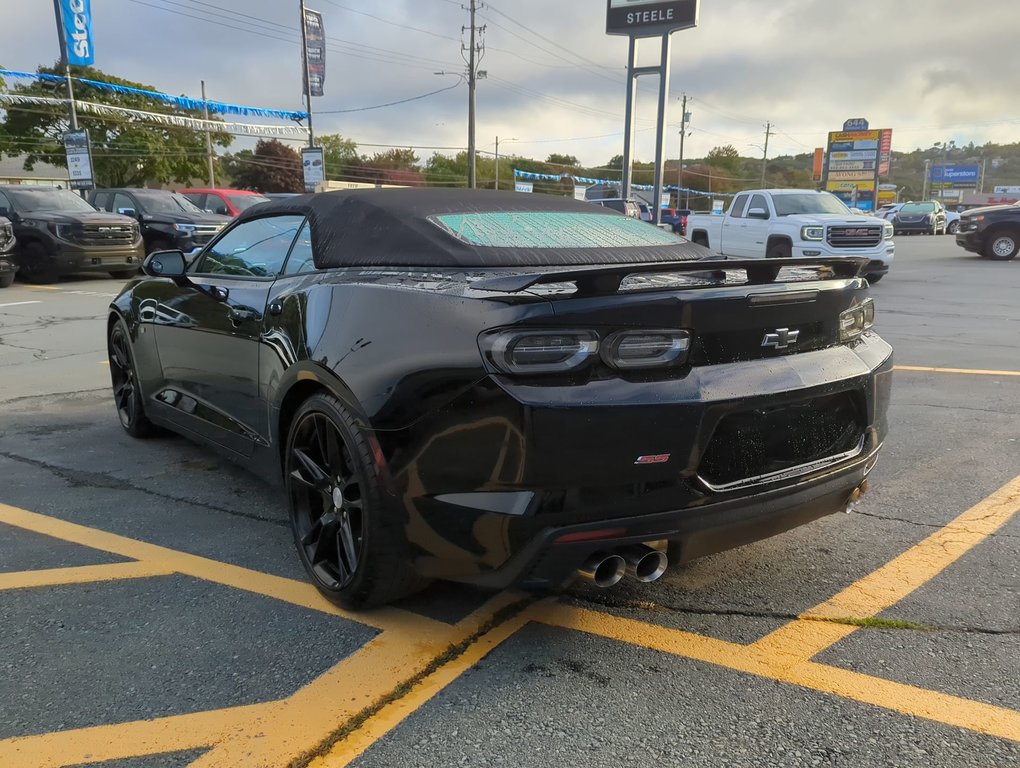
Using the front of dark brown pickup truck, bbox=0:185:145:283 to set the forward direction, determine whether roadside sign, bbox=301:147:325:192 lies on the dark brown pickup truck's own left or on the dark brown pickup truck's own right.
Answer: on the dark brown pickup truck's own left

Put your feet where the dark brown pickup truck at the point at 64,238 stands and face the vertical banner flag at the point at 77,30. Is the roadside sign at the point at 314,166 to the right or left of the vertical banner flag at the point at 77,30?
right

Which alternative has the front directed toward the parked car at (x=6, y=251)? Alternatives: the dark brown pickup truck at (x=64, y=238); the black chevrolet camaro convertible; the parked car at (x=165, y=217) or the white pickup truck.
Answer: the black chevrolet camaro convertible

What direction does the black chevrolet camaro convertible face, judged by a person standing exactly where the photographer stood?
facing away from the viewer and to the left of the viewer

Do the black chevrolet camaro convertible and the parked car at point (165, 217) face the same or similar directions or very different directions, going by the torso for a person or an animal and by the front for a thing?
very different directions

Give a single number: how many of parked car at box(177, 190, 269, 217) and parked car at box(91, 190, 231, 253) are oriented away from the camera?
0

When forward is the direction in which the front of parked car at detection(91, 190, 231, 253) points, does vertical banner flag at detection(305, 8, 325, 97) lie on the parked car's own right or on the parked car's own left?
on the parked car's own left

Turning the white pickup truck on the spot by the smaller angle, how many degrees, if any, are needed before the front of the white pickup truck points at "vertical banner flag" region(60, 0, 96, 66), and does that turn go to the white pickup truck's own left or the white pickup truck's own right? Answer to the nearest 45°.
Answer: approximately 135° to the white pickup truck's own right

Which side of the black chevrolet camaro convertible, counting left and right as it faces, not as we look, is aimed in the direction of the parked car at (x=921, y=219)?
right

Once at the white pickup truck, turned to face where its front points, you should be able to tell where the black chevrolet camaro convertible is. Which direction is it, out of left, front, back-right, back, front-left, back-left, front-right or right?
front-right

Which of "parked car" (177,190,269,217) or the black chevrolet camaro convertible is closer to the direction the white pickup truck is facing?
the black chevrolet camaro convertible

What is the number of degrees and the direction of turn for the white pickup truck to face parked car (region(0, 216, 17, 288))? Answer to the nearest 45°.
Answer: approximately 90° to its right

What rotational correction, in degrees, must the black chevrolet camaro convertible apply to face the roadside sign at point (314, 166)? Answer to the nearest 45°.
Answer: approximately 45° to its right

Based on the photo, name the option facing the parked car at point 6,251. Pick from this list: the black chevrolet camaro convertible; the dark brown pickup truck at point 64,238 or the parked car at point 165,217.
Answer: the black chevrolet camaro convertible

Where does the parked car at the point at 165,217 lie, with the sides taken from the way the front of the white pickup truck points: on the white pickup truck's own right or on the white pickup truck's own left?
on the white pickup truck's own right
